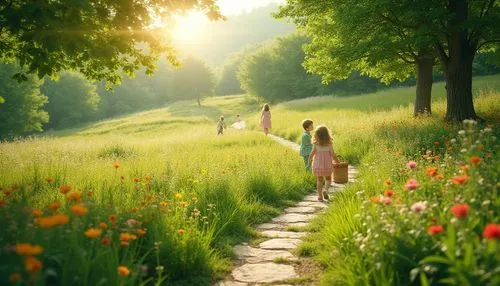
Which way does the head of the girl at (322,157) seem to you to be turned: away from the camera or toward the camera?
away from the camera

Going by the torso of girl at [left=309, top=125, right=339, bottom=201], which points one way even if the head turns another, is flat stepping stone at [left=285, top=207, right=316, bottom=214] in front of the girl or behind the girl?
behind

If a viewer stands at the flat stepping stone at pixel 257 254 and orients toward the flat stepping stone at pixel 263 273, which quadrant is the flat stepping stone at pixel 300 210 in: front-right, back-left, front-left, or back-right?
back-left

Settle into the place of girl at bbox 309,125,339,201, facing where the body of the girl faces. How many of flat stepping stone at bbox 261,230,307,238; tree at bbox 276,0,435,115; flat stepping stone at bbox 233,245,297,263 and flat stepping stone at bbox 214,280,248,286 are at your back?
3

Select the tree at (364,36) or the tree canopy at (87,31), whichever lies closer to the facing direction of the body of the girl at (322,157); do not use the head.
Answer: the tree

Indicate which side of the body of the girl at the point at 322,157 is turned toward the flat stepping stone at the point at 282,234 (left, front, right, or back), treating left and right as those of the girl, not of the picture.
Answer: back

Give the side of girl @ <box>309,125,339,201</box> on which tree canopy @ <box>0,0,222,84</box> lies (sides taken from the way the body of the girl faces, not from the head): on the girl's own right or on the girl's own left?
on the girl's own left

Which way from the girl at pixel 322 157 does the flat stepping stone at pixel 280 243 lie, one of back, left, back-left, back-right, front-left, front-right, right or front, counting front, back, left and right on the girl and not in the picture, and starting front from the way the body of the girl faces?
back

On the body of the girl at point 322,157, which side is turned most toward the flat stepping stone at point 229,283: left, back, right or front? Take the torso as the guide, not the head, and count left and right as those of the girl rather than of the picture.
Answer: back

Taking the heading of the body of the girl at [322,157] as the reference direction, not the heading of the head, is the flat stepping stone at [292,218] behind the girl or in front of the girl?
behind

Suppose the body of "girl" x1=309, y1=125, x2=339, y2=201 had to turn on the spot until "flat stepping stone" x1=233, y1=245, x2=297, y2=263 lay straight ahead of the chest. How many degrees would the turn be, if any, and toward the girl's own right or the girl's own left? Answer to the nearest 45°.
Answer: approximately 180°

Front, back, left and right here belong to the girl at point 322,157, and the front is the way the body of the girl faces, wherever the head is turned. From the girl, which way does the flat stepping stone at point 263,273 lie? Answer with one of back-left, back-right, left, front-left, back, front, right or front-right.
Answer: back

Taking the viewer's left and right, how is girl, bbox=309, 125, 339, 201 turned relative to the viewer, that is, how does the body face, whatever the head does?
facing away from the viewer
